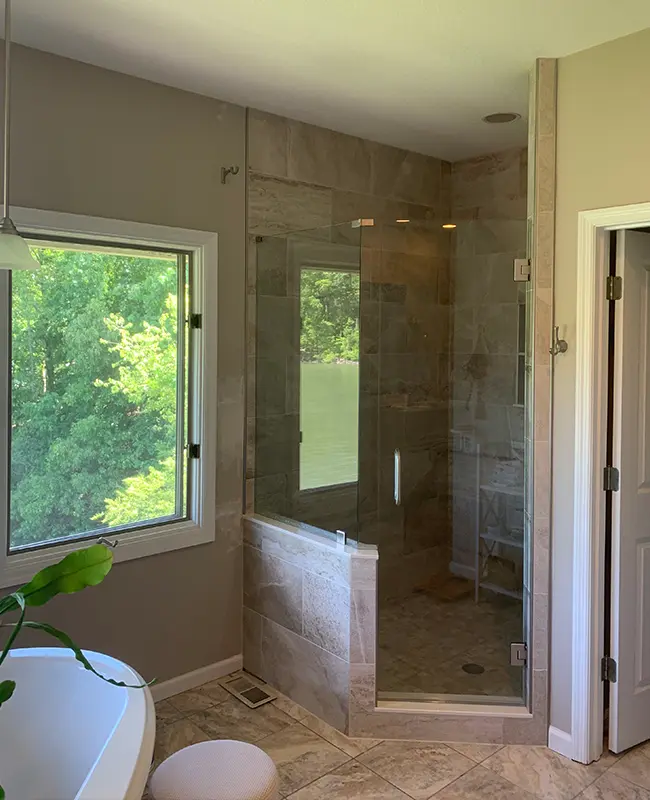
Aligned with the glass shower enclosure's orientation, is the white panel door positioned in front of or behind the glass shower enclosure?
in front

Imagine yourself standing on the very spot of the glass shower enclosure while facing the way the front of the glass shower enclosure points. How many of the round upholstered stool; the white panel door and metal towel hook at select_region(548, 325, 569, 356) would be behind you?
0

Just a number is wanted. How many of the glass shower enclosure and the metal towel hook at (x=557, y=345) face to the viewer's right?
0

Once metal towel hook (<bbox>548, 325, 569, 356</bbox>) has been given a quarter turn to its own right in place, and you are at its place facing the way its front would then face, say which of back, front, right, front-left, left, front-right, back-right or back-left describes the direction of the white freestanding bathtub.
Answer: left

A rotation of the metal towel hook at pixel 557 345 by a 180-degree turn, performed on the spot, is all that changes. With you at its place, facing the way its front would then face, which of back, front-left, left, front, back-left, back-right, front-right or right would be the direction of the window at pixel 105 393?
back-left

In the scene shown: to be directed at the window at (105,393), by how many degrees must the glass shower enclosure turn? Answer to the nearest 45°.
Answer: approximately 45° to its right

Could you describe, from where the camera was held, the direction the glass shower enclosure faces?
facing the viewer

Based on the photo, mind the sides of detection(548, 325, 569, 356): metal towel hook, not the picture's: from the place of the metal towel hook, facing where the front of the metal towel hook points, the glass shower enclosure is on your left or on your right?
on your right

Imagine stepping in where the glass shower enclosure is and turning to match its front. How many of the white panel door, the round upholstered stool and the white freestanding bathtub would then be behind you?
0

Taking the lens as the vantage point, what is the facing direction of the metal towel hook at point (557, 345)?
facing the viewer and to the left of the viewer

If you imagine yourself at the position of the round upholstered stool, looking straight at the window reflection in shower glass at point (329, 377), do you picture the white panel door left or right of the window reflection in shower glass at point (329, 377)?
right
